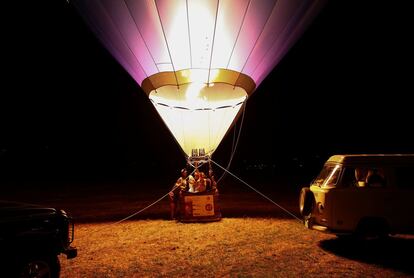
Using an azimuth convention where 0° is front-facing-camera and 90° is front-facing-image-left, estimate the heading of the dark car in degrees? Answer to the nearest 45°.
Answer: approximately 270°

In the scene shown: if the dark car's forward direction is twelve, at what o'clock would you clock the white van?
The white van is roughly at 12 o'clock from the dark car.

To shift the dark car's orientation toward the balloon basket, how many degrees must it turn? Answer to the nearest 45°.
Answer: approximately 45° to its left

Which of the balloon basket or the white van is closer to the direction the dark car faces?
the white van
